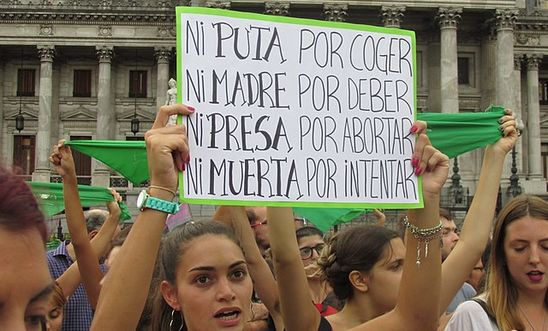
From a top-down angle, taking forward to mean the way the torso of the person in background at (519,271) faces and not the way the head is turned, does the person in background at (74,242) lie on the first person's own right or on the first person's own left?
on the first person's own right

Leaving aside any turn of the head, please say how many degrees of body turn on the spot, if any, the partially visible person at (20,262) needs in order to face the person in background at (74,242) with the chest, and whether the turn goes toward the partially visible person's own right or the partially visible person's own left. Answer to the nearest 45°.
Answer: approximately 135° to the partially visible person's own left

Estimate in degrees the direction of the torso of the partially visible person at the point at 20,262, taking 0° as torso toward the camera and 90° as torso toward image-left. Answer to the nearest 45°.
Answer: approximately 315°

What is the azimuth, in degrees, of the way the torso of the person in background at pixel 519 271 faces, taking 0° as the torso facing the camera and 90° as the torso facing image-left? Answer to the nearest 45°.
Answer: approximately 0°
